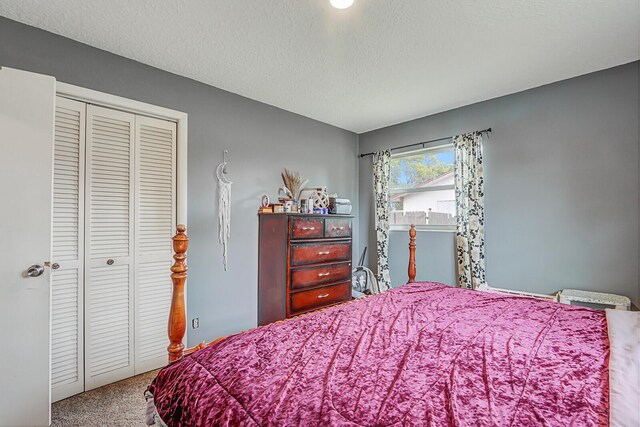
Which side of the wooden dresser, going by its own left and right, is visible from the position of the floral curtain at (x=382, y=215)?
left

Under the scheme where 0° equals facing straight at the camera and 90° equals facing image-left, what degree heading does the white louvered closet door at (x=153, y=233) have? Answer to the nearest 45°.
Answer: approximately 315°

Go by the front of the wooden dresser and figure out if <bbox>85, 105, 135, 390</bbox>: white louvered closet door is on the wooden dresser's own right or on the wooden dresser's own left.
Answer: on the wooden dresser's own right

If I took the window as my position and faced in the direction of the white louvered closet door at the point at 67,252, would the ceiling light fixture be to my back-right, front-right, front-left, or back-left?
front-left

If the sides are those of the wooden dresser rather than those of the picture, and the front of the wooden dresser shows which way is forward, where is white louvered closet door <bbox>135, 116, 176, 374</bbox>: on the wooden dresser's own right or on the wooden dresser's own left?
on the wooden dresser's own right

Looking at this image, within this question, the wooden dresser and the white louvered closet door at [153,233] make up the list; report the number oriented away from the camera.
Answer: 0

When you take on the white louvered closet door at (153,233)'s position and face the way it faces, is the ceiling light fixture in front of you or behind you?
in front

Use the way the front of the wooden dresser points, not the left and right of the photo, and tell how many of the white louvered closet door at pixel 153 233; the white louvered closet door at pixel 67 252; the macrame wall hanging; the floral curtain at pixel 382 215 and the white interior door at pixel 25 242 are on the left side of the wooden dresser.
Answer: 1

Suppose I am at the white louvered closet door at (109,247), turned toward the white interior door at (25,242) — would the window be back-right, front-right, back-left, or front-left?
back-left

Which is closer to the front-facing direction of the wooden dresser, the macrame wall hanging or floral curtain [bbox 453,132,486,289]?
the floral curtain

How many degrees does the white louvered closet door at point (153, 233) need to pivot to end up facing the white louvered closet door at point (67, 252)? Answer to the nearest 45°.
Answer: approximately 135° to its right
